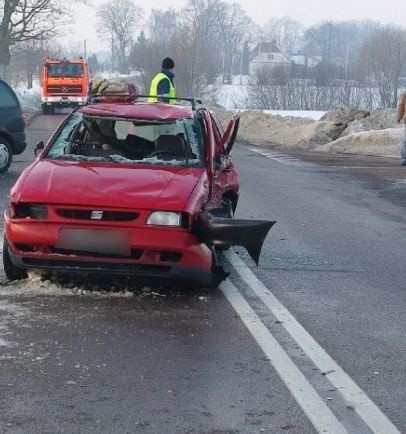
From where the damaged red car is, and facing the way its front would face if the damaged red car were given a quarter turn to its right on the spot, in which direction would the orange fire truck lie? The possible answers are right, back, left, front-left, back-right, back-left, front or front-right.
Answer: right

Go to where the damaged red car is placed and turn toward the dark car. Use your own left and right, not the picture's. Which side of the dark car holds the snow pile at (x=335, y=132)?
right

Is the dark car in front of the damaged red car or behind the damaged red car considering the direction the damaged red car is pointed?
behind

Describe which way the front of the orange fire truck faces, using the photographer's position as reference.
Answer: facing the viewer

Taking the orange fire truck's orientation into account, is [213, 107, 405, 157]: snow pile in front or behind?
in front

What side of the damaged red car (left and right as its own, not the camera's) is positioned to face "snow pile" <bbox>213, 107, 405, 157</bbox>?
back

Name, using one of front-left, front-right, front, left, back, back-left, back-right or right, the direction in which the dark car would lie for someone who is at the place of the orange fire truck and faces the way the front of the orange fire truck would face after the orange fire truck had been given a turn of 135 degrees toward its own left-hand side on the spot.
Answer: back-right
